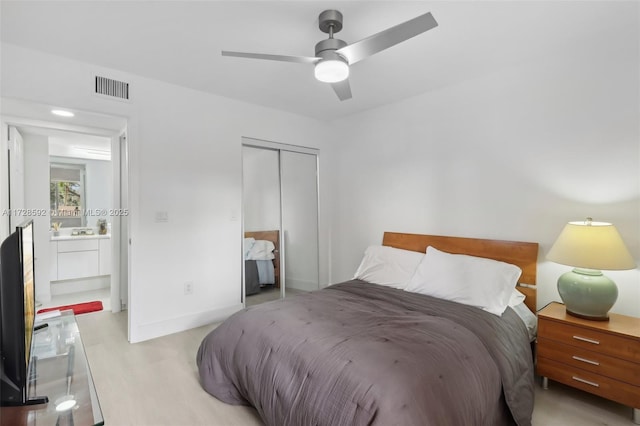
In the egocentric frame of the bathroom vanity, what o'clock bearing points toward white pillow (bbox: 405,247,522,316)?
The white pillow is roughly at 11 o'clock from the bathroom vanity.

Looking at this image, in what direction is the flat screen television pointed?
to the viewer's right

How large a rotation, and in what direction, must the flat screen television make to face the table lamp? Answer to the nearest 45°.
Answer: approximately 45° to its right

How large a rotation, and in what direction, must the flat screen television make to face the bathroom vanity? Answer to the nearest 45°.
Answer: approximately 90° to its left

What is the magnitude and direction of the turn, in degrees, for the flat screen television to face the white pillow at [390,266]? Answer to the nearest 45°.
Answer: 0° — it already faces it

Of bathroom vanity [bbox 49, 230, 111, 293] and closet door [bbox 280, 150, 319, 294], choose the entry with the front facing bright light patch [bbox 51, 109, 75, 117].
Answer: the bathroom vanity

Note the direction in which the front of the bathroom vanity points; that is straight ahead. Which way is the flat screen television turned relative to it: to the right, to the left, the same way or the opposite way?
to the left

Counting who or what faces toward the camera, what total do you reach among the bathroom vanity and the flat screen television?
1

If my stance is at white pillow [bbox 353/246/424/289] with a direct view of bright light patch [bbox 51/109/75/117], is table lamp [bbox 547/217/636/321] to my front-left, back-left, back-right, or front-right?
back-left

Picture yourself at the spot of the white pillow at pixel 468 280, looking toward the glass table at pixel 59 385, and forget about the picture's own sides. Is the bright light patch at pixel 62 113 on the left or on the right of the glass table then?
right

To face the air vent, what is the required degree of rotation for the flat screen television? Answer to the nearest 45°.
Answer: approximately 90° to its left

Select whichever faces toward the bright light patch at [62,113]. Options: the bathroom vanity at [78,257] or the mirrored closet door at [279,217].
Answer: the bathroom vanity

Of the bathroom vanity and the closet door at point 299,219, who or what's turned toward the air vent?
the bathroom vanity
